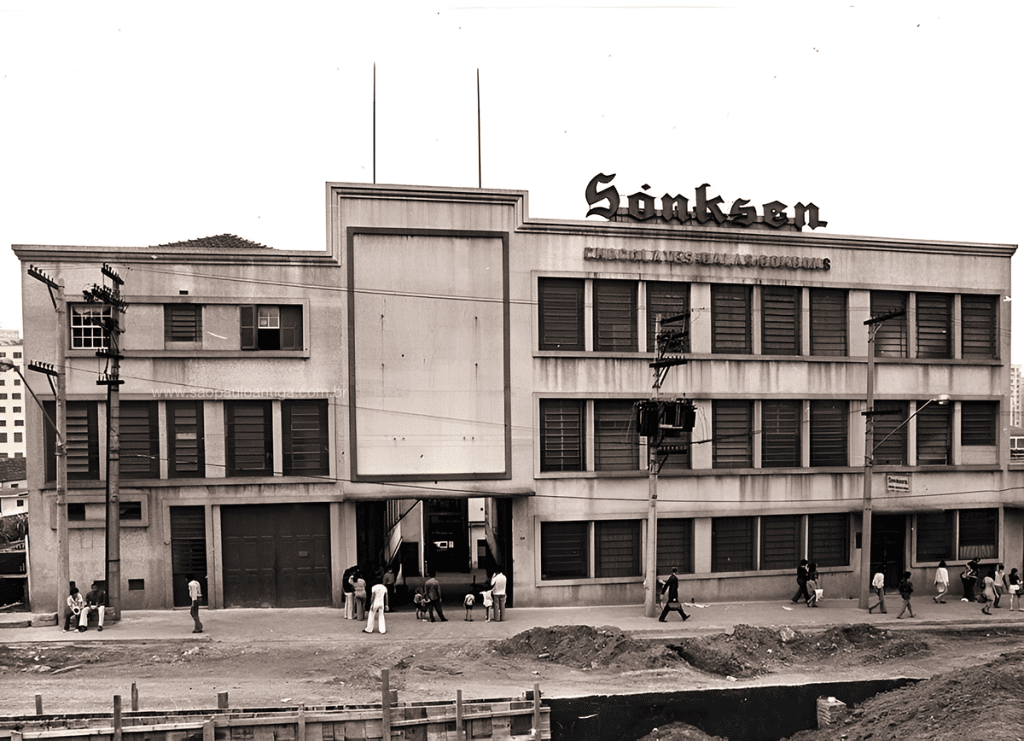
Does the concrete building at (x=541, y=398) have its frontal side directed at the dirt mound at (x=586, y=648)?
yes

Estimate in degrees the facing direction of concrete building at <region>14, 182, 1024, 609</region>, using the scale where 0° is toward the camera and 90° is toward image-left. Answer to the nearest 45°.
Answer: approximately 0°

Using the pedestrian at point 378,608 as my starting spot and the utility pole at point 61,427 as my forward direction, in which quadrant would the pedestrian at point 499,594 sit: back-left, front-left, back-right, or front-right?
back-right

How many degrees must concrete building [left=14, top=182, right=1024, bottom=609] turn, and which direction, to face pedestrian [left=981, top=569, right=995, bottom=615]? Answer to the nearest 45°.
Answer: approximately 90° to its left

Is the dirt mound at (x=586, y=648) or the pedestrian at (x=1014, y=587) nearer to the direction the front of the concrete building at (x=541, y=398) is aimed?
the dirt mound
